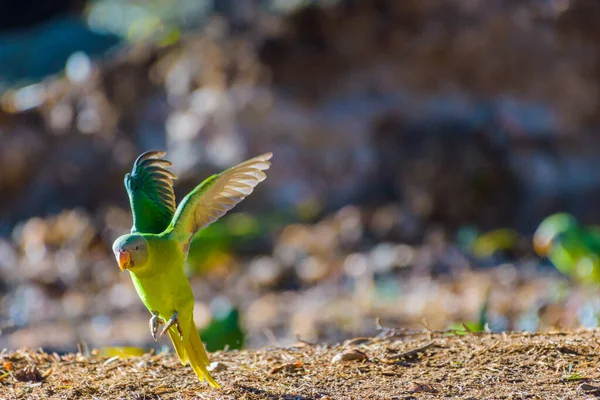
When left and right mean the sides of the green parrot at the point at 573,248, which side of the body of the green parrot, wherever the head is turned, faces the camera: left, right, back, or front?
left

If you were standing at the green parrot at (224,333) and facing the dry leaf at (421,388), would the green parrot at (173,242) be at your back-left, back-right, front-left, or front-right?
front-right

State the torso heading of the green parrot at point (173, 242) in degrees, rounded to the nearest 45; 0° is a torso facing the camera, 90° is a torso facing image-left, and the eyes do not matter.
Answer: approximately 45°

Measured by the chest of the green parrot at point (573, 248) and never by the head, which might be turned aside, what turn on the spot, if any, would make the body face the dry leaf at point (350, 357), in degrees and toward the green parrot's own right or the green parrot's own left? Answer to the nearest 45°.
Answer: approximately 90° to the green parrot's own left

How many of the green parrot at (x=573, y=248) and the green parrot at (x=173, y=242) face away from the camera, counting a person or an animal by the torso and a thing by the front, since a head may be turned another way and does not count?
0

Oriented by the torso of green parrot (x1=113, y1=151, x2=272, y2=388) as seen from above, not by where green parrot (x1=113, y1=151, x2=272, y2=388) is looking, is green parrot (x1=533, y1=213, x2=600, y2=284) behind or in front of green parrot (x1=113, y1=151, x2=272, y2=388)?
behind

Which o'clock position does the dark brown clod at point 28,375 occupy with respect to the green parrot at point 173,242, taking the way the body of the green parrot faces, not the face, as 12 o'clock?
The dark brown clod is roughly at 3 o'clock from the green parrot.

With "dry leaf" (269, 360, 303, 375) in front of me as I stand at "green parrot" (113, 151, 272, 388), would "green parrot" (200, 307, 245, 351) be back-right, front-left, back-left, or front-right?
front-left

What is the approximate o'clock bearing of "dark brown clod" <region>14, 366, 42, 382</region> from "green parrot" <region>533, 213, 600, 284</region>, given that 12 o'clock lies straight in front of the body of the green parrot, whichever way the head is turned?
The dark brown clod is roughly at 10 o'clock from the green parrot.

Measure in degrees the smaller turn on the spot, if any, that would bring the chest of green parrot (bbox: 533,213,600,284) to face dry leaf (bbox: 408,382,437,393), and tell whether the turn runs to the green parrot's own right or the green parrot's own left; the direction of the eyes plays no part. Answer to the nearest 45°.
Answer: approximately 90° to the green parrot's own left
